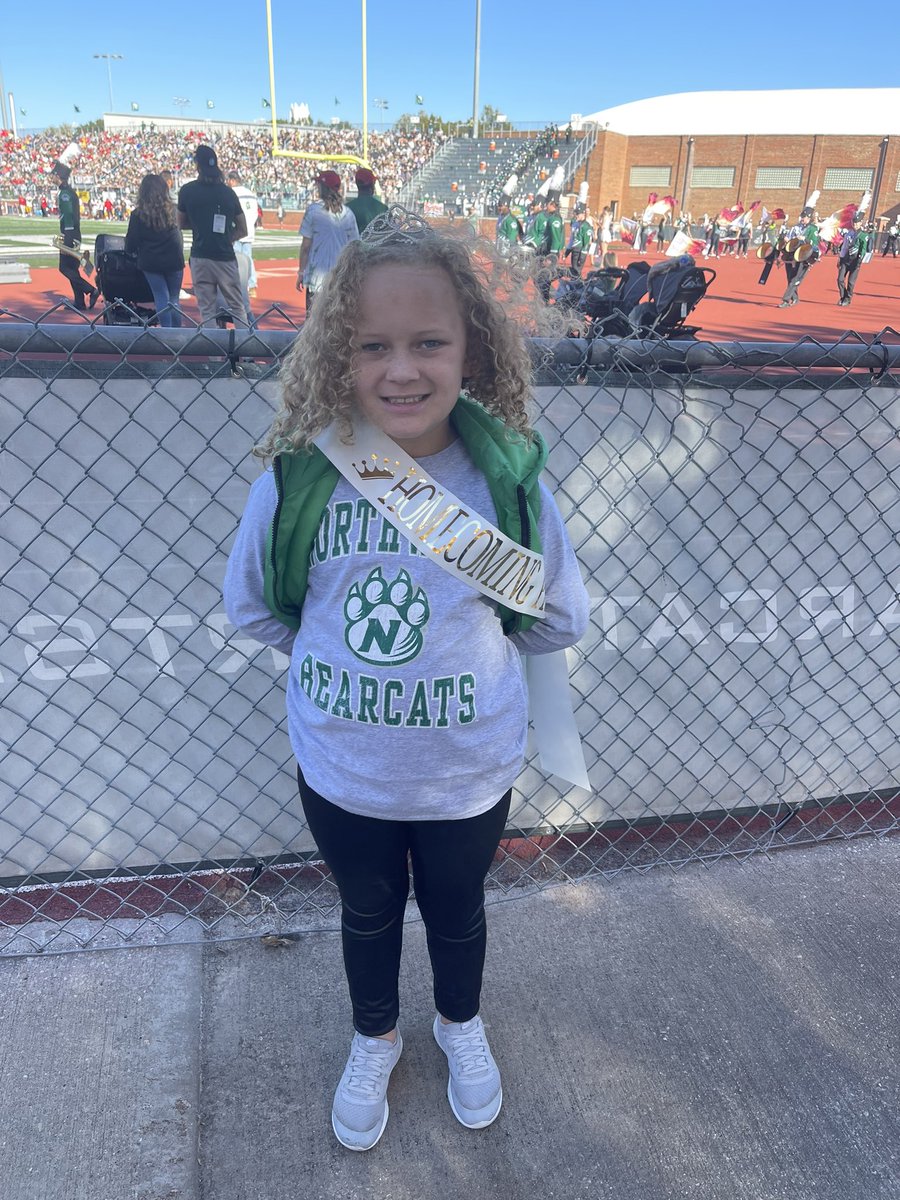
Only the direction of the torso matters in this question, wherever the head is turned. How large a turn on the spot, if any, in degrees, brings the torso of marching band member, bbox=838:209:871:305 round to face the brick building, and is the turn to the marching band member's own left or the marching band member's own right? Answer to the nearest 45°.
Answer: approximately 135° to the marching band member's own right

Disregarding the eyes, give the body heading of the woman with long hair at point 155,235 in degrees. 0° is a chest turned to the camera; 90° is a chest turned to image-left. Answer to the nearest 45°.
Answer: approximately 180°

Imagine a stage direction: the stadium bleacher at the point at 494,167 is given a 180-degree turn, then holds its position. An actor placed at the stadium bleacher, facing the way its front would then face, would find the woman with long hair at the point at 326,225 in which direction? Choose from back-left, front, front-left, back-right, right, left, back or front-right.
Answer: back-right

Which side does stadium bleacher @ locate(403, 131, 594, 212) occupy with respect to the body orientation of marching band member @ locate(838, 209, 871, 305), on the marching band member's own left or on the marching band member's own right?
on the marching band member's own right

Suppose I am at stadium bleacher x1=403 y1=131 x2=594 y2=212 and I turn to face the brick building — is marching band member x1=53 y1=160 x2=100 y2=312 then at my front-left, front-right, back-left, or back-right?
back-right

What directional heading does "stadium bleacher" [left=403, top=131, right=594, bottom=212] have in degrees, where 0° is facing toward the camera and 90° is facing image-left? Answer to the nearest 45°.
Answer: approximately 45°

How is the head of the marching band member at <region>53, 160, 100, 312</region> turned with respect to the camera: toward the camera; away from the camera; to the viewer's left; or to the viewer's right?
to the viewer's left

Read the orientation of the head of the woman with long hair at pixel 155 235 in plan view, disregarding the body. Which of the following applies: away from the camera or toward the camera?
away from the camera

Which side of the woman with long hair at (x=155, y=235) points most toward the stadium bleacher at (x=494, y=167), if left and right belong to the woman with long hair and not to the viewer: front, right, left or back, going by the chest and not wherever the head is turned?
front

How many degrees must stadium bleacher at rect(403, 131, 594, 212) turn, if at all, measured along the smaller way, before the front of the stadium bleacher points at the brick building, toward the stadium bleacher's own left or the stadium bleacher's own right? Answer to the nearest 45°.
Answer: approximately 135° to the stadium bleacher's own left

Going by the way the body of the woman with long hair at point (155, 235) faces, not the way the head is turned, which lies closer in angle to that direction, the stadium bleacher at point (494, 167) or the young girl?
the stadium bleacher

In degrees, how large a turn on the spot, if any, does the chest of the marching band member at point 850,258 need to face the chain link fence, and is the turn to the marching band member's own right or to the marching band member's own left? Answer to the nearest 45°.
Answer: approximately 45° to the marching band member's own left

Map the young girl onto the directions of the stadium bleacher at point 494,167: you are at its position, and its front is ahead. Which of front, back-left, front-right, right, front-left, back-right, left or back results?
front-left

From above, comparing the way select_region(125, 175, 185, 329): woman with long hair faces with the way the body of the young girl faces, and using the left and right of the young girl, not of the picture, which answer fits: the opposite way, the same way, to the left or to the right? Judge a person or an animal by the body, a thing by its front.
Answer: the opposite way

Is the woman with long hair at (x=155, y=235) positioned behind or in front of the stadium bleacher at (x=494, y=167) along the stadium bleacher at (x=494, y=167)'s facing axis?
in front

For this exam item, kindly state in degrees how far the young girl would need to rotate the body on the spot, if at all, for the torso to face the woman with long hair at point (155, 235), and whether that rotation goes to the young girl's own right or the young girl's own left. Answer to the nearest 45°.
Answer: approximately 180°
